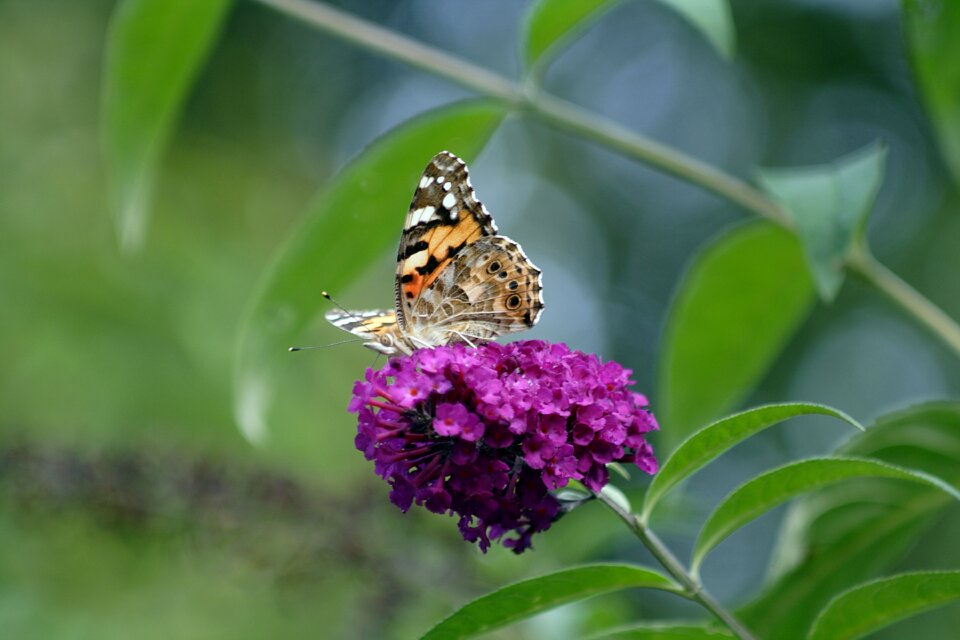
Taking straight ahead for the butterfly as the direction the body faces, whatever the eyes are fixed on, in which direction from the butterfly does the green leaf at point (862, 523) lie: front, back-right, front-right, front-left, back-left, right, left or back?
back-right

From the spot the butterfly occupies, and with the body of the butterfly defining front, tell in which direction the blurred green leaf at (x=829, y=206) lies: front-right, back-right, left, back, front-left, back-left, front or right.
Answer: back

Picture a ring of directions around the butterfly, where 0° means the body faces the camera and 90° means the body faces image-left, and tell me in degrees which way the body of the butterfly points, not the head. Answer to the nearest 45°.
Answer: approximately 90°
